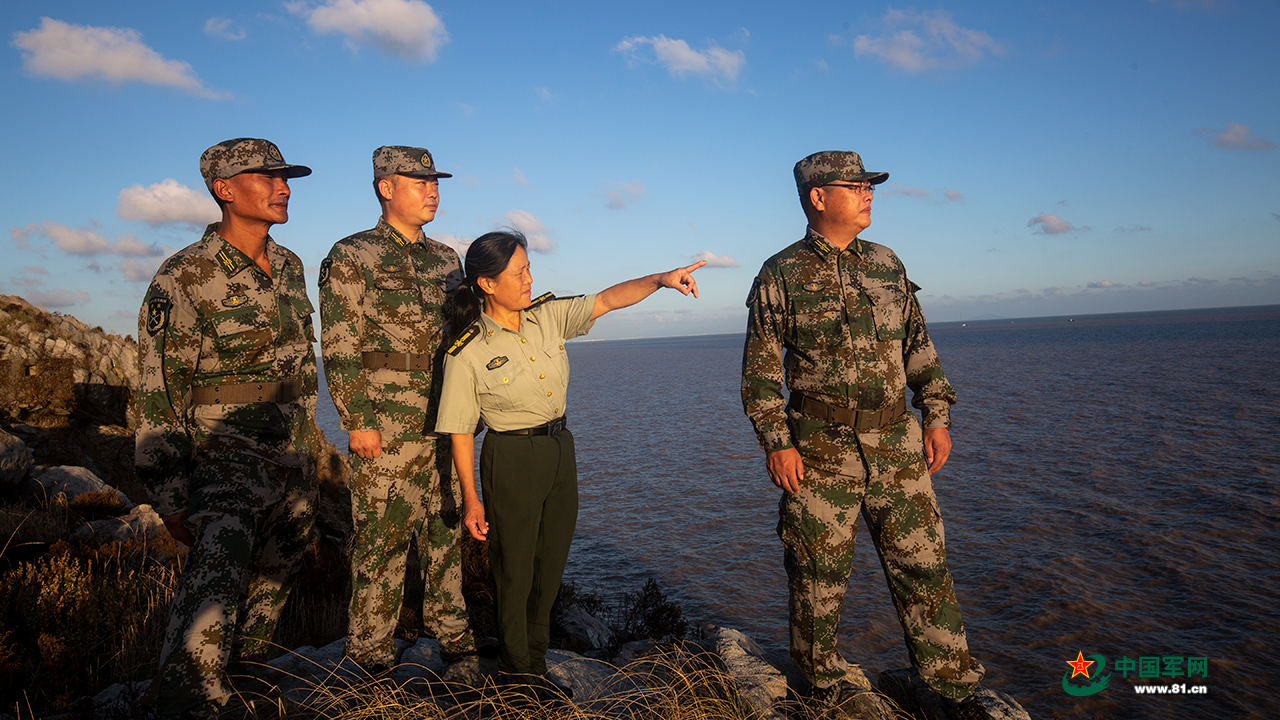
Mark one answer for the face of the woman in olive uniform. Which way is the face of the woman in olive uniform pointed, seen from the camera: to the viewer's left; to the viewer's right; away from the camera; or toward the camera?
to the viewer's right

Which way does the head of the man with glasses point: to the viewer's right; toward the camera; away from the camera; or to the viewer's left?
to the viewer's right

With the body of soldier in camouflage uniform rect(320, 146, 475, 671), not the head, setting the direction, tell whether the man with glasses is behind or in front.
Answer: in front

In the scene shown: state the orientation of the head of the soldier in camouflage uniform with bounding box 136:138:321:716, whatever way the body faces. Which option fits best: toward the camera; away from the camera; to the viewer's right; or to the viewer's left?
to the viewer's right

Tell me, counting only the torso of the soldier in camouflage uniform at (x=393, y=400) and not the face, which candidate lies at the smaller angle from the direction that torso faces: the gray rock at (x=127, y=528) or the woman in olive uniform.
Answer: the woman in olive uniform

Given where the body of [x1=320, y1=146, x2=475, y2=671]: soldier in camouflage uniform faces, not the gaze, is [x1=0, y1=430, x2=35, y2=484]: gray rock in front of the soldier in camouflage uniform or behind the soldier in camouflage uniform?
behind

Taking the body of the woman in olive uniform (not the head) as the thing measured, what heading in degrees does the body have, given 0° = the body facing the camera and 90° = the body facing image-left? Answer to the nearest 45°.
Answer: approximately 315°

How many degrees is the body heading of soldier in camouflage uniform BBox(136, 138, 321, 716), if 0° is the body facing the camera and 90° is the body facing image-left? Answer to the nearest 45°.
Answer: approximately 315°

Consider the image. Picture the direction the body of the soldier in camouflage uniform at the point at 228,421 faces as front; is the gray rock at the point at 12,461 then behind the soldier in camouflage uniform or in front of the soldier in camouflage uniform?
behind

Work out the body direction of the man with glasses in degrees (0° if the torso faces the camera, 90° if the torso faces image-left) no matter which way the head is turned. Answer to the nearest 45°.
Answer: approximately 315°
